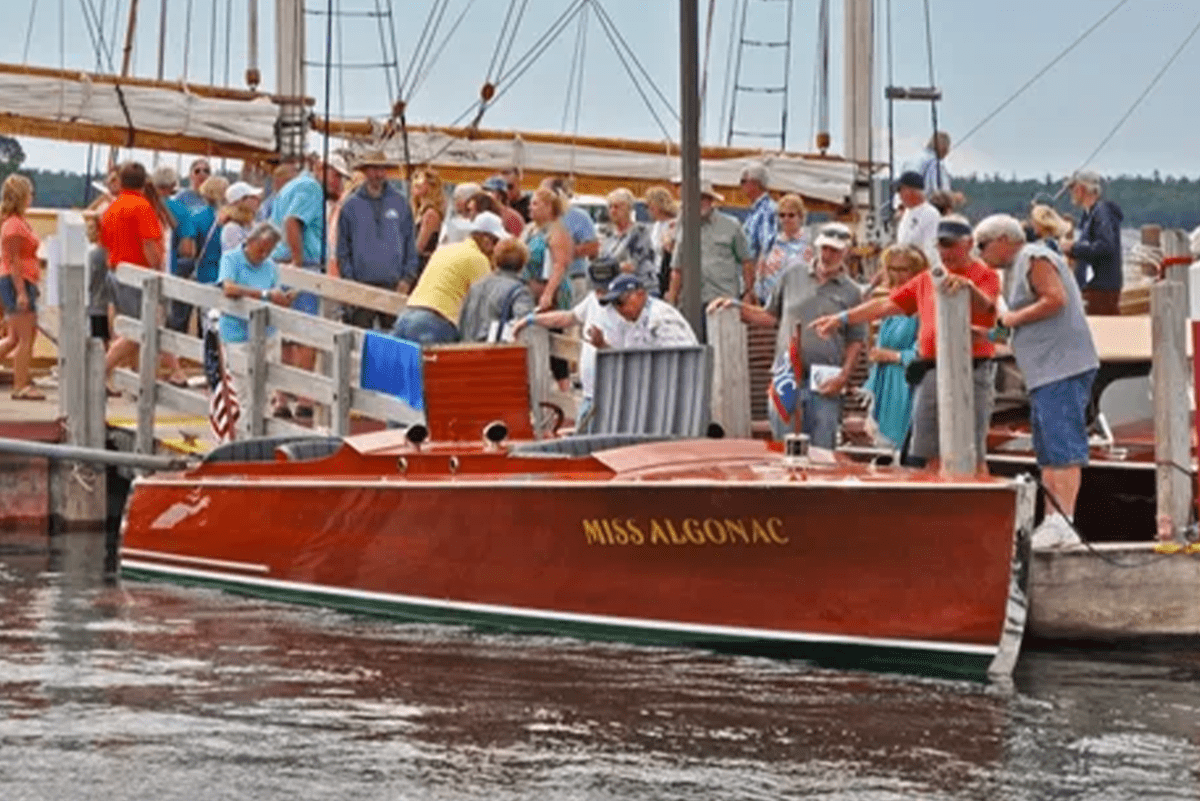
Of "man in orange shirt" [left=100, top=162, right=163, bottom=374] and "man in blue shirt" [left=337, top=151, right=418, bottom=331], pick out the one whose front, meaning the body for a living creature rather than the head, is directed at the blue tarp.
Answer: the man in blue shirt

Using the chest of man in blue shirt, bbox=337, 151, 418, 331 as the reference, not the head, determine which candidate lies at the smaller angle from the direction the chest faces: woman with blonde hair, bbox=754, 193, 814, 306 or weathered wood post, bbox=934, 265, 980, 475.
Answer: the weathered wood post

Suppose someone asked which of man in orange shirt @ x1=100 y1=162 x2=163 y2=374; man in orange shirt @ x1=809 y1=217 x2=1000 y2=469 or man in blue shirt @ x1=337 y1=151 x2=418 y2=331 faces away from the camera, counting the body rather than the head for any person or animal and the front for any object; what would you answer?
man in orange shirt @ x1=100 y1=162 x2=163 y2=374

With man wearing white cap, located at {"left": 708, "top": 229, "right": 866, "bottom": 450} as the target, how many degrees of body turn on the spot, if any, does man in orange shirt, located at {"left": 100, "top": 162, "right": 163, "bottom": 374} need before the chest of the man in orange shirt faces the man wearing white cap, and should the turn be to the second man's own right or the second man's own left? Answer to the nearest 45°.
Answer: approximately 135° to the second man's own right

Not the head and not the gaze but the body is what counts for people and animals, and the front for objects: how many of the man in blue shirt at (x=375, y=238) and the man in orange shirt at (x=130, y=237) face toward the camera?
1

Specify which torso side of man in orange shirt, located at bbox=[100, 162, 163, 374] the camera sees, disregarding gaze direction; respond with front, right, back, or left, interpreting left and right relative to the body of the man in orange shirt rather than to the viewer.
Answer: back

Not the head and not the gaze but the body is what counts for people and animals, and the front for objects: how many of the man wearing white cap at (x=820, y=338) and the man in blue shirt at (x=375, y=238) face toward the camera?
2

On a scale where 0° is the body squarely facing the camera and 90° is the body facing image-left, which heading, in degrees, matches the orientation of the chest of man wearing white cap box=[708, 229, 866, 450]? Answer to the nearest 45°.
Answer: approximately 0°

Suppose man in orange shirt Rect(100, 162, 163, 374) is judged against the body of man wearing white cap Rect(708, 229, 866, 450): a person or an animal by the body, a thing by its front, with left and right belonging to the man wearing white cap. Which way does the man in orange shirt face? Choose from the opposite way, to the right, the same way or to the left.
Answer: the opposite way

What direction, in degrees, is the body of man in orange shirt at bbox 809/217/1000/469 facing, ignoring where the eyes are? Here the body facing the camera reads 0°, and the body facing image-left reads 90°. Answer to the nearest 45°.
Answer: approximately 45°

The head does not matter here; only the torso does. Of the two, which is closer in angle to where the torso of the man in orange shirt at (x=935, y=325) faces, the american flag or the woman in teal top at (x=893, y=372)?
the american flag

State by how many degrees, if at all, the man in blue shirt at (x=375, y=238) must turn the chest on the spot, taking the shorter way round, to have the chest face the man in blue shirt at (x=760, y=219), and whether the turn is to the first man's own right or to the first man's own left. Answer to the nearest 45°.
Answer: approximately 90° to the first man's own left

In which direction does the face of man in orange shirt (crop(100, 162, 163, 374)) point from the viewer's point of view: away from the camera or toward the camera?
away from the camera
